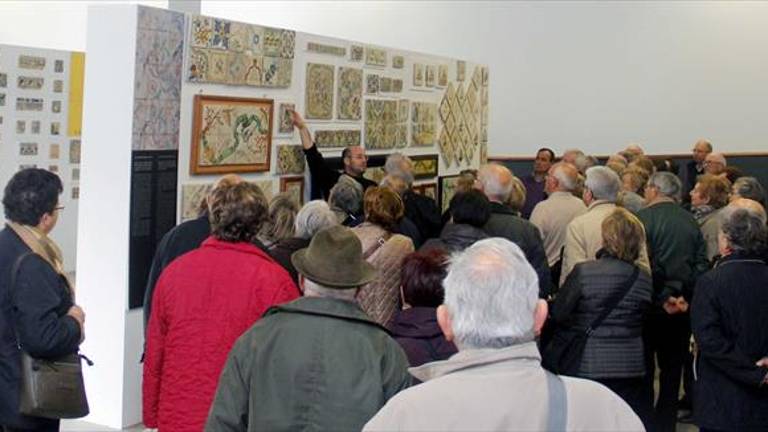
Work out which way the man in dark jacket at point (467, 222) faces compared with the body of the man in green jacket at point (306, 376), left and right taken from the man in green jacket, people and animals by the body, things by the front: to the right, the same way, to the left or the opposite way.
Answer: the same way

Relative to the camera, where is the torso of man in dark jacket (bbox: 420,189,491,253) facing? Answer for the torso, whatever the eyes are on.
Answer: away from the camera

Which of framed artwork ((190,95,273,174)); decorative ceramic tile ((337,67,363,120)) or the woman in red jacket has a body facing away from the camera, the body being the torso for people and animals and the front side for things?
the woman in red jacket

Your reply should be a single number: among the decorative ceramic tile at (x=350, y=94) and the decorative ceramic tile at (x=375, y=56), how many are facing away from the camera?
0

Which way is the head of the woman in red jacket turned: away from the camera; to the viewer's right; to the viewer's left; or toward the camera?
away from the camera

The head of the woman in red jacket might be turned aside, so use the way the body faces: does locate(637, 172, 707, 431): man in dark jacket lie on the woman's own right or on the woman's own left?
on the woman's own right

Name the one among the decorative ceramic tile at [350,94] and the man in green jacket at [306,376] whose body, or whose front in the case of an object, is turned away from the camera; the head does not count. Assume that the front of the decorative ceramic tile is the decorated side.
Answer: the man in green jacket

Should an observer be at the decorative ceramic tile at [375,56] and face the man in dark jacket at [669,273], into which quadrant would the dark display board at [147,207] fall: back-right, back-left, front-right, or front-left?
front-right

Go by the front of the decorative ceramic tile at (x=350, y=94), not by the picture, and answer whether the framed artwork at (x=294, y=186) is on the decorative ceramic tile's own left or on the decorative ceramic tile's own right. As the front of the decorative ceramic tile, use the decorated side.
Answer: on the decorative ceramic tile's own right

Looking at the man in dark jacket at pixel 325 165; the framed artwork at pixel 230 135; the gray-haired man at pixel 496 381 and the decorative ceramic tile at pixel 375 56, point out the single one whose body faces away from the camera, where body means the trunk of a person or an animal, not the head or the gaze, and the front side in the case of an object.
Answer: the gray-haired man

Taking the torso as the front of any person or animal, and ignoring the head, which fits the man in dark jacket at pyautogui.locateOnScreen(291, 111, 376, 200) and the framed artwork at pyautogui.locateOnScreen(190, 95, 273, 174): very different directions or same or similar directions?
same or similar directions

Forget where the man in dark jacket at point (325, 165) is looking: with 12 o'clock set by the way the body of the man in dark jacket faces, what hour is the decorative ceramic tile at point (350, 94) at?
The decorative ceramic tile is roughly at 8 o'clock from the man in dark jacket.

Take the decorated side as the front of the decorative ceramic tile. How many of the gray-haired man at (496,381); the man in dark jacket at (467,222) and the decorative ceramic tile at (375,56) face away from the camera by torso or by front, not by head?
2

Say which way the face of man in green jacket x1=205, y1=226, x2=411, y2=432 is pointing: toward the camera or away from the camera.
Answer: away from the camera

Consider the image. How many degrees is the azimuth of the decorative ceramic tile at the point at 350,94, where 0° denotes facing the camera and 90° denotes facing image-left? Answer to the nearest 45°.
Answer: approximately 315°

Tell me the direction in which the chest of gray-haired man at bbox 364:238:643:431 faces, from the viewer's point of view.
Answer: away from the camera

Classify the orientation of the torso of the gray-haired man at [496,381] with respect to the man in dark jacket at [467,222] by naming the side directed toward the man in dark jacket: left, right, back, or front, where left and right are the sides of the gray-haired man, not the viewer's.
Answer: front

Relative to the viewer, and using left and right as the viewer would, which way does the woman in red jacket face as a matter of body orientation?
facing away from the viewer

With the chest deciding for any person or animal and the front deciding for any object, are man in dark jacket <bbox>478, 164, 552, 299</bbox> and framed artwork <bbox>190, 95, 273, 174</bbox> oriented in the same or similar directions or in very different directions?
very different directions

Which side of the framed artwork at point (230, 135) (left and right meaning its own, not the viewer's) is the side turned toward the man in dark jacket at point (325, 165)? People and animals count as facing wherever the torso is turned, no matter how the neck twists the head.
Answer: left

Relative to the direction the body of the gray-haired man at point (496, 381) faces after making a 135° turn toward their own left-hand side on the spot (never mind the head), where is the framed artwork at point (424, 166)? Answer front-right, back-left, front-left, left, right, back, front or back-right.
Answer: back-right
